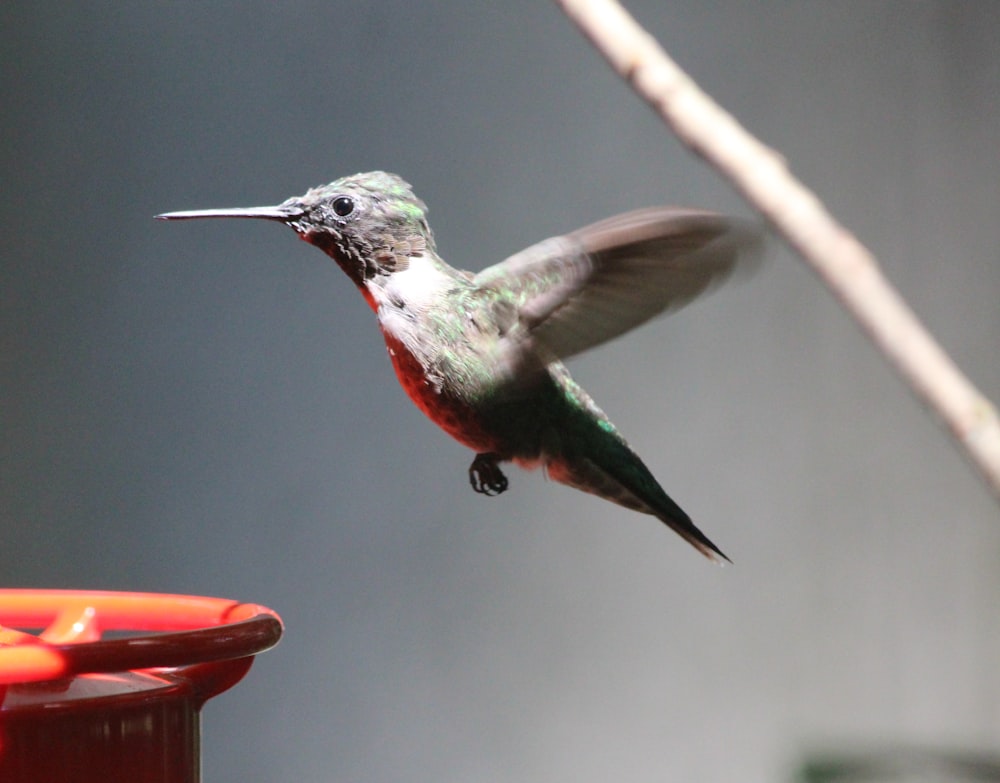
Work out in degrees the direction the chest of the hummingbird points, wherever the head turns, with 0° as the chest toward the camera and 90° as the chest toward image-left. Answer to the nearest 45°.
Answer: approximately 90°
